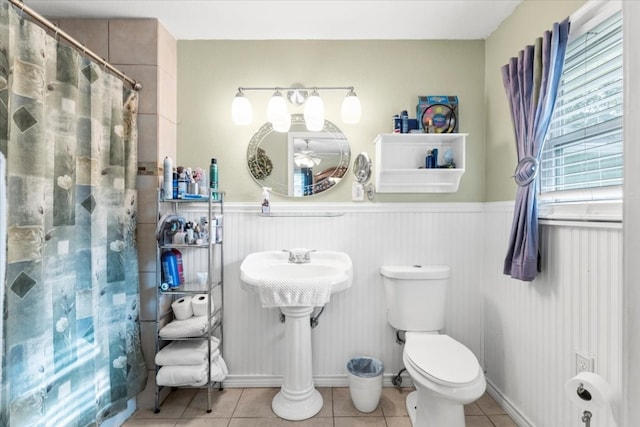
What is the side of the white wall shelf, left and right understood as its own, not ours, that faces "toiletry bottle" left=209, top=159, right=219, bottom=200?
right

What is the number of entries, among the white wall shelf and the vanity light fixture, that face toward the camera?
2

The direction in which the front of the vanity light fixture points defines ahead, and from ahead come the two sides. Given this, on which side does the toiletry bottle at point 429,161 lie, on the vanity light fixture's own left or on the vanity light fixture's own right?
on the vanity light fixture's own left

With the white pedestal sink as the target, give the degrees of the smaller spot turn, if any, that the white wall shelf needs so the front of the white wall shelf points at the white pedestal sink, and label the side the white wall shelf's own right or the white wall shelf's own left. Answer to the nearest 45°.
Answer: approximately 45° to the white wall shelf's own right

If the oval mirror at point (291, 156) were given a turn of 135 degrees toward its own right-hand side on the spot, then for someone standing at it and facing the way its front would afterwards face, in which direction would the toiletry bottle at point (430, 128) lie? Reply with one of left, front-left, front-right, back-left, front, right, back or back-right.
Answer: back-right

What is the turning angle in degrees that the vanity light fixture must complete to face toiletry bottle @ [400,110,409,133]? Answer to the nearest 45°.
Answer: approximately 90° to its left
